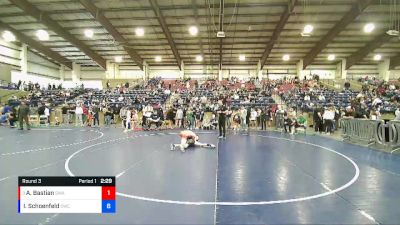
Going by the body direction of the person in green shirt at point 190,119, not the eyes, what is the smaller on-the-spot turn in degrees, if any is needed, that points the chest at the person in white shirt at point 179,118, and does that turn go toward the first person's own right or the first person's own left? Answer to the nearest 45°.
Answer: approximately 135° to the first person's own right

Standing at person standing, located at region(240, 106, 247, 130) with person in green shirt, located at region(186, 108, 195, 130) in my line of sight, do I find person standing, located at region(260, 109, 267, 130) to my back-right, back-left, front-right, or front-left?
back-right

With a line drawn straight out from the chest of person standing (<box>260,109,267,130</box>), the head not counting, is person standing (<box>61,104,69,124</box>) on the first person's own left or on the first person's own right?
on the first person's own right

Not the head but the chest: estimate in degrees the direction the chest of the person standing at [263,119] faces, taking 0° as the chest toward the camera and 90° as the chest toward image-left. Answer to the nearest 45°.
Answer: approximately 0°

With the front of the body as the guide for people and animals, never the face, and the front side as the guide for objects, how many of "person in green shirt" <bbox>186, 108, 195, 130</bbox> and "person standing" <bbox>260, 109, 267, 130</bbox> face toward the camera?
2

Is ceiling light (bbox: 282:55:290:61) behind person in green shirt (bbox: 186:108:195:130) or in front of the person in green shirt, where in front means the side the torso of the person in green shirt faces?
behind

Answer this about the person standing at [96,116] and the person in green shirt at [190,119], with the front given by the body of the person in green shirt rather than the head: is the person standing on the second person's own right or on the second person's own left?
on the second person's own right

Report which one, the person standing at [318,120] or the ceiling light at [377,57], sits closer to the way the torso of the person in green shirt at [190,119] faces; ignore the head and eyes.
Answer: the person standing

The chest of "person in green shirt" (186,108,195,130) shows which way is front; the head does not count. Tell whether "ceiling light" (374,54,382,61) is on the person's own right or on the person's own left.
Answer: on the person's own left

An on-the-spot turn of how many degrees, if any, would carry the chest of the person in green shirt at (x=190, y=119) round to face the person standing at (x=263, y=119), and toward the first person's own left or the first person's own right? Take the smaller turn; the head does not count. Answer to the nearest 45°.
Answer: approximately 90° to the first person's own left

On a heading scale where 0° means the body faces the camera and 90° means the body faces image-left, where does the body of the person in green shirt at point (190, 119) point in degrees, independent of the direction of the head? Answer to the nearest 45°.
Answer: approximately 0°

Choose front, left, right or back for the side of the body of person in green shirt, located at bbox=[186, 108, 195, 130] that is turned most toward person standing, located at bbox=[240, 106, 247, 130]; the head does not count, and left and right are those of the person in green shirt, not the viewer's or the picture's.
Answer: left

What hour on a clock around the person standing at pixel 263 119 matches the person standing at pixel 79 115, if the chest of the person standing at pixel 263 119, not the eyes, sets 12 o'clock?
the person standing at pixel 79 115 is roughly at 3 o'clock from the person standing at pixel 263 119.
